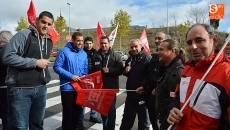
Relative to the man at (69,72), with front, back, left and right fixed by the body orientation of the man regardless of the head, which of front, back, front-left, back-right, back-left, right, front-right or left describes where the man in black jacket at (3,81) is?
back-right

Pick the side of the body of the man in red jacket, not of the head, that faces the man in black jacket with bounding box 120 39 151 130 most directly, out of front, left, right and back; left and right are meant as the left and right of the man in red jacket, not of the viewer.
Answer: right

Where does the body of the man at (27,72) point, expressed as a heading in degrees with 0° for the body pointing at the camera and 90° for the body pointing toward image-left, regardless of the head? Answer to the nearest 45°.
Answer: approximately 315°

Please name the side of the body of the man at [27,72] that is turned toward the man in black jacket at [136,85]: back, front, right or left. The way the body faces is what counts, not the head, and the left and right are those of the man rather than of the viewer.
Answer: left

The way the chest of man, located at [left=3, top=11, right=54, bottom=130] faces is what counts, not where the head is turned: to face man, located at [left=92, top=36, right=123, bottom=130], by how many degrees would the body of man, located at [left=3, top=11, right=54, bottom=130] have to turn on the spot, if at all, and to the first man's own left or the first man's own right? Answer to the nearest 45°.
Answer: approximately 90° to the first man's own left

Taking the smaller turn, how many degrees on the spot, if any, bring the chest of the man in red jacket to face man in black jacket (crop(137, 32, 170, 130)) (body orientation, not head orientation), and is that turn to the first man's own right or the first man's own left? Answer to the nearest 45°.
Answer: approximately 135° to the first man's own right
